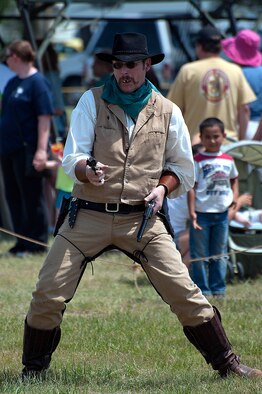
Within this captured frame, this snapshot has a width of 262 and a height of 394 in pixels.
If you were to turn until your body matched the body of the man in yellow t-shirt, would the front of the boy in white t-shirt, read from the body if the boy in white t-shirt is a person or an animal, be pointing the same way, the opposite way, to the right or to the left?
the opposite way

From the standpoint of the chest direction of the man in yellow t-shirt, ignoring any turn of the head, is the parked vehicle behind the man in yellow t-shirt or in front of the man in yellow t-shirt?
in front

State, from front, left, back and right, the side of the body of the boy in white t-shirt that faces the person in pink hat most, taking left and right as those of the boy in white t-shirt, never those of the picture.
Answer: back

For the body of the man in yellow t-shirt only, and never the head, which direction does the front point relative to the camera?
away from the camera

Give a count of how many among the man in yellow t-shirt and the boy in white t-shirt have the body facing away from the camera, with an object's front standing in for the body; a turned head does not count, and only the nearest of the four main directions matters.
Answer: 1

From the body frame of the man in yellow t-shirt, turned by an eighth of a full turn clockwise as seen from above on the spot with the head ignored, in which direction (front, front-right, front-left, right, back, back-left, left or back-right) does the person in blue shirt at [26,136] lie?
back-left

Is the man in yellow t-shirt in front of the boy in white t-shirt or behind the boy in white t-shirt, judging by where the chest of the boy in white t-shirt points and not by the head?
behind

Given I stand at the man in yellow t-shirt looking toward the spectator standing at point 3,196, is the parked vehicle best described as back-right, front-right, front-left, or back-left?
front-right

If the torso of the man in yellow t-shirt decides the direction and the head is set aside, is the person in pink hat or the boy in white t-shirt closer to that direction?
the person in pink hat

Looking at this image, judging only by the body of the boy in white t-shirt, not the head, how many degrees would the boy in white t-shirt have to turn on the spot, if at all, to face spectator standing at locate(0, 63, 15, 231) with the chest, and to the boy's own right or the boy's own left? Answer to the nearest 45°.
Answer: approximately 135° to the boy's own right

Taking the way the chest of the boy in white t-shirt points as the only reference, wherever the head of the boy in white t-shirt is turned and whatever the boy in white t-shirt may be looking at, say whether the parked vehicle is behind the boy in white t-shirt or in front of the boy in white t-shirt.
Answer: behind

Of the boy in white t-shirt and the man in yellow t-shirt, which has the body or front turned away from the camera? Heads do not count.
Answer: the man in yellow t-shirt

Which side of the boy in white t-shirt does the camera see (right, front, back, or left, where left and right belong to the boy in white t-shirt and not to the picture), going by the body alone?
front

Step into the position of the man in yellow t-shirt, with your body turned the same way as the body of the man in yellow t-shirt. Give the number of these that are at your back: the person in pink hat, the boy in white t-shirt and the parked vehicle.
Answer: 1
